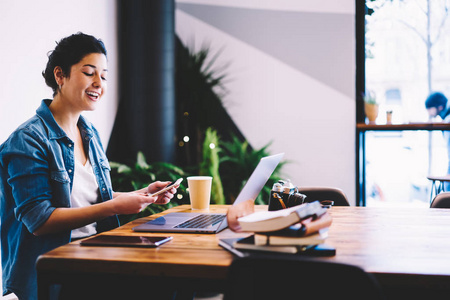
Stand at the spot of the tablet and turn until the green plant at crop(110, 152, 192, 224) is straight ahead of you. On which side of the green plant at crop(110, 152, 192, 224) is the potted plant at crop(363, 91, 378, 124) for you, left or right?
right

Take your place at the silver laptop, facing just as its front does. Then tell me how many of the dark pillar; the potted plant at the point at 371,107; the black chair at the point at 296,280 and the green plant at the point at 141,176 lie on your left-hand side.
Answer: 1

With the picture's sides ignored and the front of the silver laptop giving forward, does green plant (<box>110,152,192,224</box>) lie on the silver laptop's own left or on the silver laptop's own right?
on the silver laptop's own right

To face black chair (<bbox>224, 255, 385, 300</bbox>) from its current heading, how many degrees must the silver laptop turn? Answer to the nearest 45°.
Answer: approximately 90° to its left

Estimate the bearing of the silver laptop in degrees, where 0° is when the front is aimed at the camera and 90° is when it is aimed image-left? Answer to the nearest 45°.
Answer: approximately 90°

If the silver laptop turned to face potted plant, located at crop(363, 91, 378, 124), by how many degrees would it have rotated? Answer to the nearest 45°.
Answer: approximately 135° to its right

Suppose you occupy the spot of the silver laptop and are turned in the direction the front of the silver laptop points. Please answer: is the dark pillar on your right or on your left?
on your right

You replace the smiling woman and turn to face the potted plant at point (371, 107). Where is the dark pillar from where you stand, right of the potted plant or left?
left

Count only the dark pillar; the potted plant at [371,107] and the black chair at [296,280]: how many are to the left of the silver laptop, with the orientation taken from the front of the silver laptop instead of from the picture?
1

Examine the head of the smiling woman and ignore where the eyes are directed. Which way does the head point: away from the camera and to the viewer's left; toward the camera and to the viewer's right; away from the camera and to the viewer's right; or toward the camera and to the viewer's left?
toward the camera and to the viewer's right
